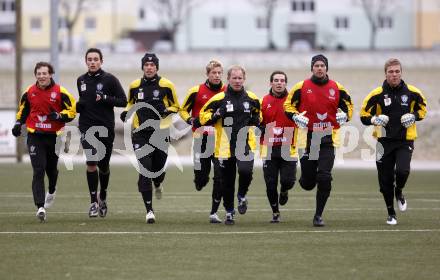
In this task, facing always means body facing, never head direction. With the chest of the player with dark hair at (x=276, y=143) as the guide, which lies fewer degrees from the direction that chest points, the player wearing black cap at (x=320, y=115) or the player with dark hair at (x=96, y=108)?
the player wearing black cap

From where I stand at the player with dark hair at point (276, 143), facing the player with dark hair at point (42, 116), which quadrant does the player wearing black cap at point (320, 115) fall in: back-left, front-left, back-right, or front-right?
back-left

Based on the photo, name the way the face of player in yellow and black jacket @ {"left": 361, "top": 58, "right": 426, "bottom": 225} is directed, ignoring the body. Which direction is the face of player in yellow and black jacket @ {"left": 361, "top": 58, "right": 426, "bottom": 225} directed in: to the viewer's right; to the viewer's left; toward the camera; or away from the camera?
toward the camera

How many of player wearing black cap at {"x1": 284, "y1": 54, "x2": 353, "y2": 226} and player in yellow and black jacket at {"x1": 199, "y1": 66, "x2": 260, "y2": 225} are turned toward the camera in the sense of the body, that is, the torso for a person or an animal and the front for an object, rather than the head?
2

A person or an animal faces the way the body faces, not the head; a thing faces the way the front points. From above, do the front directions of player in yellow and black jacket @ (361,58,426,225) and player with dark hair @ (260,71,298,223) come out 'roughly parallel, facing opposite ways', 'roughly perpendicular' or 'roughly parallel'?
roughly parallel

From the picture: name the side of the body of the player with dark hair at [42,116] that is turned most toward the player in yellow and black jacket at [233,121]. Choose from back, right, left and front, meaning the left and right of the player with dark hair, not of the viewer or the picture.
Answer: left

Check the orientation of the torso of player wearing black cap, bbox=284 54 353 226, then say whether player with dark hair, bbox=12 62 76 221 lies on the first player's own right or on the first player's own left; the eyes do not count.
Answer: on the first player's own right

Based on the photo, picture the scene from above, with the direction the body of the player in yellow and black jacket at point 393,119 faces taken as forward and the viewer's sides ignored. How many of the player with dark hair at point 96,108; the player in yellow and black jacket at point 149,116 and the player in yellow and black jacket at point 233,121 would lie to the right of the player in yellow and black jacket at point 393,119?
3

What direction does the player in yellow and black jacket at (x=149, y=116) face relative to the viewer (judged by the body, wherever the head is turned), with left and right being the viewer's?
facing the viewer

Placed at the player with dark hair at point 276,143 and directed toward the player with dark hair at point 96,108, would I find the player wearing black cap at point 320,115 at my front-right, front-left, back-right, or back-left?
back-left

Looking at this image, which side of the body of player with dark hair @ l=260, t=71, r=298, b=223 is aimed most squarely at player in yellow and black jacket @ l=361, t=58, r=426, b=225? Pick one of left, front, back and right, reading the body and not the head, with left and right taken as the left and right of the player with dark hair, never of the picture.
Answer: left

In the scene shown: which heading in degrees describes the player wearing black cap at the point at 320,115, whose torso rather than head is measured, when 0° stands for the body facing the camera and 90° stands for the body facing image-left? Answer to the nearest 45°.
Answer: approximately 0°

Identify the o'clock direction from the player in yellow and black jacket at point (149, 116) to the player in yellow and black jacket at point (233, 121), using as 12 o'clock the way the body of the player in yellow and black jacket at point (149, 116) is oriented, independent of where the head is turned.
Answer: the player in yellow and black jacket at point (233, 121) is roughly at 10 o'clock from the player in yellow and black jacket at point (149, 116).

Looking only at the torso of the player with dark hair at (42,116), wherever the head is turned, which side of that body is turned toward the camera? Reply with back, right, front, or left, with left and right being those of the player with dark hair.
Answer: front
